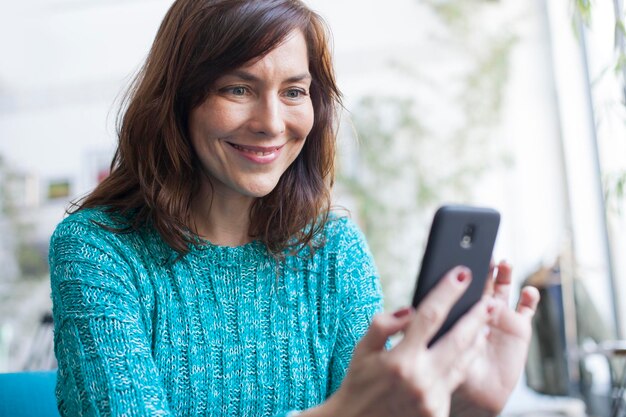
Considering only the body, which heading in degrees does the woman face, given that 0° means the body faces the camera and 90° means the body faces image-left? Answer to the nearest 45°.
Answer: approximately 315°

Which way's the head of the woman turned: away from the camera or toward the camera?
toward the camera
